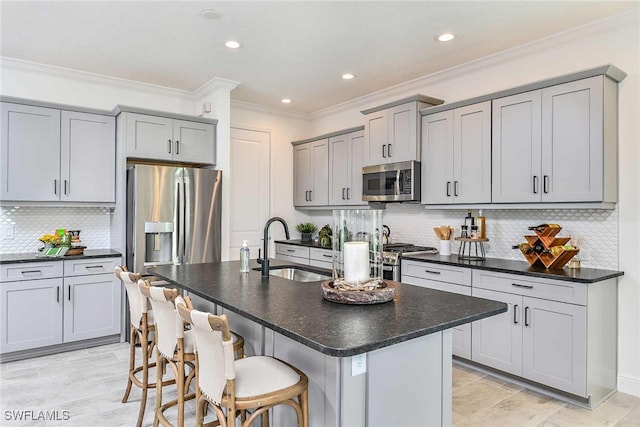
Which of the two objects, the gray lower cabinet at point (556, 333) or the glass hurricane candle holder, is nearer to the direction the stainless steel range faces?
the glass hurricane candle holder

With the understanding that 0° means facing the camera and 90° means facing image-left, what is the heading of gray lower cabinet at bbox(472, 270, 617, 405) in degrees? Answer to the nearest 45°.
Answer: approximately 45°

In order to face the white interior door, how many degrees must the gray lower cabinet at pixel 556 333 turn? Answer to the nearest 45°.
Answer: approximately 45° to its right

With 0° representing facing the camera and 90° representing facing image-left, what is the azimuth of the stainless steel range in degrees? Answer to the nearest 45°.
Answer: approximately 45°
